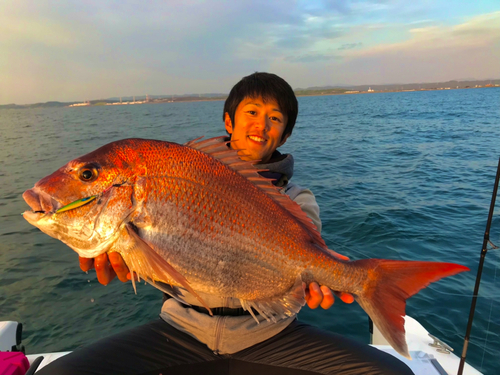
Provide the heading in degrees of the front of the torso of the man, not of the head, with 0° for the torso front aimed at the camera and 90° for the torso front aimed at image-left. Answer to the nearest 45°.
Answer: approximately 0°

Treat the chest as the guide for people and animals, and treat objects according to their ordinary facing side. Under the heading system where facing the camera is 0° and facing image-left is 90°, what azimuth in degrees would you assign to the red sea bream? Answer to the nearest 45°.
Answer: approximately 90°
